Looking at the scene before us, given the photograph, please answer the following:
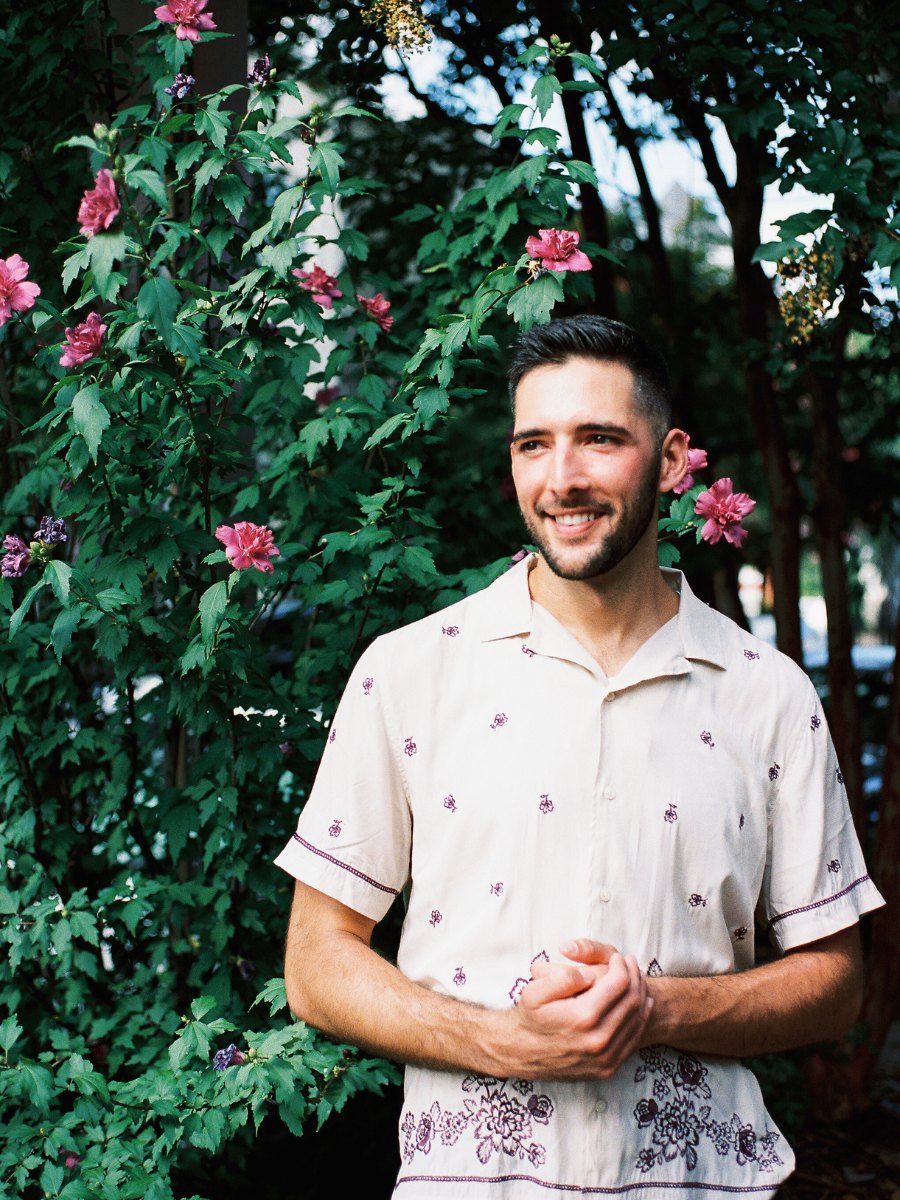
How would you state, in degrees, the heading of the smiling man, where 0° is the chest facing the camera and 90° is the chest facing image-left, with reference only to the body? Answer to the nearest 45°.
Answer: approximately 0°

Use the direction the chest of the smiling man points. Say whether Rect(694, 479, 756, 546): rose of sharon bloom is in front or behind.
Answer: behind

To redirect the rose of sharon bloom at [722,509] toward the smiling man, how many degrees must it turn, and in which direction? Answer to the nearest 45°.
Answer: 0° — it already faces them

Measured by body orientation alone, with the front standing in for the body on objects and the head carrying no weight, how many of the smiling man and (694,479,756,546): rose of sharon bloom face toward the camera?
2
